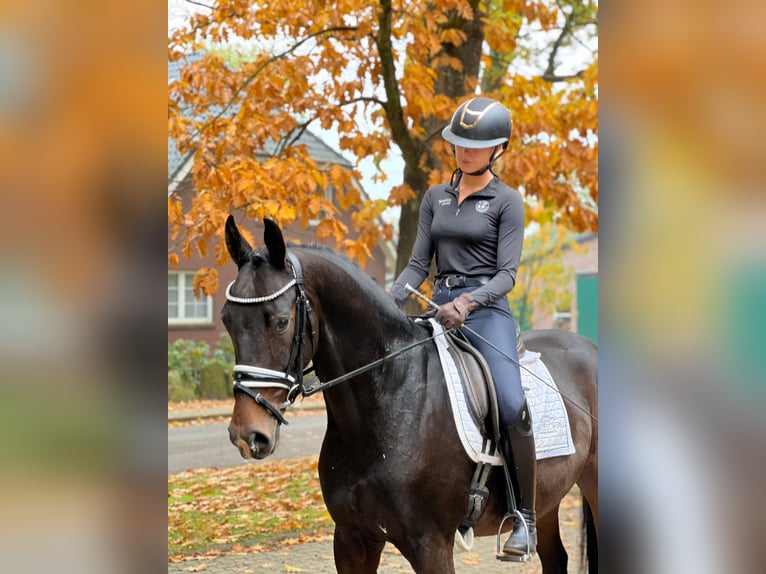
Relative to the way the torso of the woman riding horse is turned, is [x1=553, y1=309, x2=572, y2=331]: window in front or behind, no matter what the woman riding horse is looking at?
behind

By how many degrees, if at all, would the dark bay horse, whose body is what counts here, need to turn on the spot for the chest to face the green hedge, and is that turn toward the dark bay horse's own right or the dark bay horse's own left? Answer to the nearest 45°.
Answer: approximately 135° to the dark bay horse's own right

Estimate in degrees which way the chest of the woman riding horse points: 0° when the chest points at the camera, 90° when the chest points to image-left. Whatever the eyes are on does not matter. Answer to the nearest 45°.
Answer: approximately 45°

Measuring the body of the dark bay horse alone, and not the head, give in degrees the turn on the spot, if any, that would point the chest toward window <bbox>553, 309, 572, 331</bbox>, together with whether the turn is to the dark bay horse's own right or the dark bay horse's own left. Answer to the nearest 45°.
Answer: approximately 135° to the dark bay horse's own right

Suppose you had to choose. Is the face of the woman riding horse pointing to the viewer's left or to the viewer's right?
to the viewer's left
